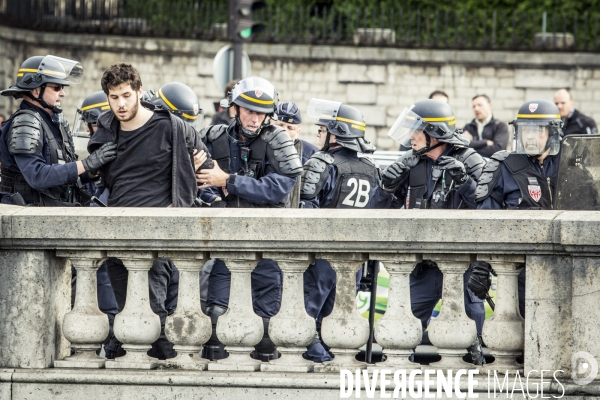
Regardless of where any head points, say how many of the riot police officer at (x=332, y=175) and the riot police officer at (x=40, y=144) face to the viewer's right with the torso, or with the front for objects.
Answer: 1

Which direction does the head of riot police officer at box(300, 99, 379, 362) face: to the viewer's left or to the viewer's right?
to the viewer's left

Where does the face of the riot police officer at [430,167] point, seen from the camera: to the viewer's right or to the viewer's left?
to the viewer's left

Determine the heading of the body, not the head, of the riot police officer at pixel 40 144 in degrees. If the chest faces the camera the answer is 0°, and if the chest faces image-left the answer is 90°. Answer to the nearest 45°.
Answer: approximately 270°

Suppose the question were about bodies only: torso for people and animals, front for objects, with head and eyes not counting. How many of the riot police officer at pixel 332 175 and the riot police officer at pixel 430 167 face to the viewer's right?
0

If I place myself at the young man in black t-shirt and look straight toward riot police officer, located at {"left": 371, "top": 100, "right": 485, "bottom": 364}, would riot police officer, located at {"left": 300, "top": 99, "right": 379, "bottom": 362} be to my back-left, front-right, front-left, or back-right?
front-left

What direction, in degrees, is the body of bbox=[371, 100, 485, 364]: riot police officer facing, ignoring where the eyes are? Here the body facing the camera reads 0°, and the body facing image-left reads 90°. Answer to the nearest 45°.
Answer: approximately 45°

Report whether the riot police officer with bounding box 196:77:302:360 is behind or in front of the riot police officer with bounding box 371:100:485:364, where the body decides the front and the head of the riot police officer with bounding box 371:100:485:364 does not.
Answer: in front

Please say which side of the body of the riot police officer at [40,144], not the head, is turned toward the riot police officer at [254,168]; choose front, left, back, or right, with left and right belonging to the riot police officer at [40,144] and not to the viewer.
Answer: front

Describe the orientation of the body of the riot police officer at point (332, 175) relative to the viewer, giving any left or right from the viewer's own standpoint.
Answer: facing away from the viewer and to the left of the viewer

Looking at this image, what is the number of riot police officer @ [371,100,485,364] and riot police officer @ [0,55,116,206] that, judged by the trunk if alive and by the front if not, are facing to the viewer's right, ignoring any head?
1

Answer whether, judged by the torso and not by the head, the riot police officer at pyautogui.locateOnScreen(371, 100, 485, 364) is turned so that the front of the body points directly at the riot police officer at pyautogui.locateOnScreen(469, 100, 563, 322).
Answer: no

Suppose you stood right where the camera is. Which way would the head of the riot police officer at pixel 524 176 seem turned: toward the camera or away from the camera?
toward the camera
